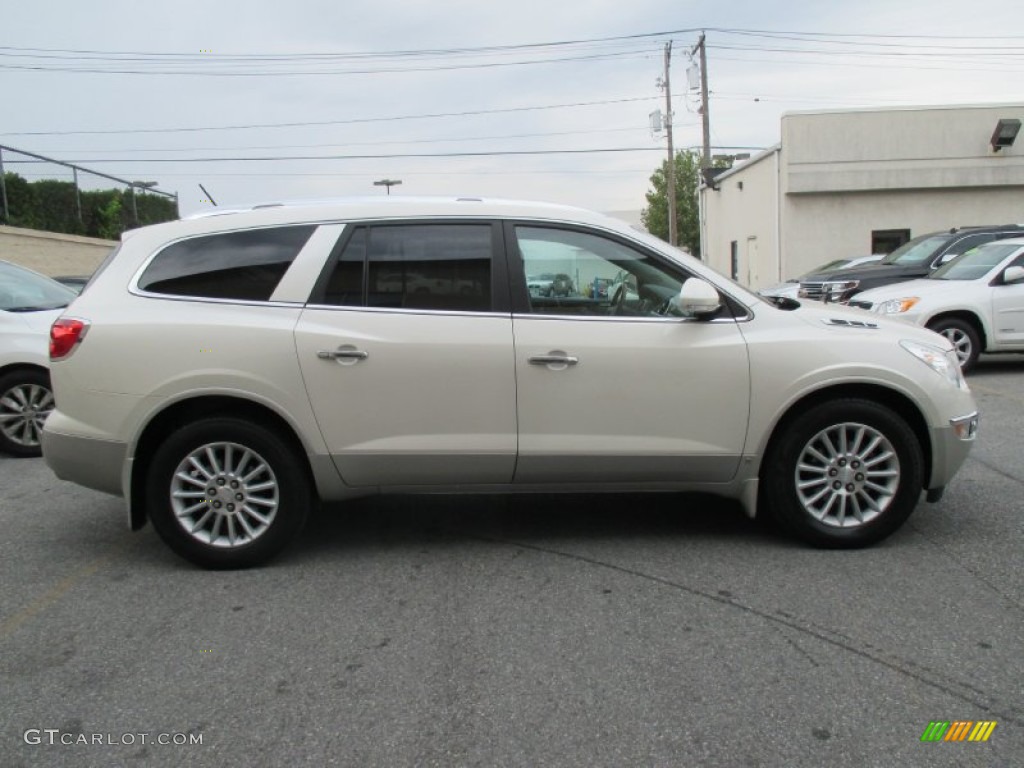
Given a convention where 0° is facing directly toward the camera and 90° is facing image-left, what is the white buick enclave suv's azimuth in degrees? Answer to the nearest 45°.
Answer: approximately 270°

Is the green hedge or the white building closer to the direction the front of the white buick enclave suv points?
the white building

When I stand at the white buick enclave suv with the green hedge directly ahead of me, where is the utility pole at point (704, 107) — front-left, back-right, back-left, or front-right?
front-right

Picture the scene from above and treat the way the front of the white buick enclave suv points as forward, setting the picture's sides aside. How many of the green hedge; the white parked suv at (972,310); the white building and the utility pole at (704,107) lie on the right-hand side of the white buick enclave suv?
0

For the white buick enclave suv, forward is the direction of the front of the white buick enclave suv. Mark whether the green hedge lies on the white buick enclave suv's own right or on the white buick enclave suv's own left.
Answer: on the white buick enclave suv's own left

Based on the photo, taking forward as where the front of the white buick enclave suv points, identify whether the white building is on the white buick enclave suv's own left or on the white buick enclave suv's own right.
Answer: on the white buick enclave suv's own left

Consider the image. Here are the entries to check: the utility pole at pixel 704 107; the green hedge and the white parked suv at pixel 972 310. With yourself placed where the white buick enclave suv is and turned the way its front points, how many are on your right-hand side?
0

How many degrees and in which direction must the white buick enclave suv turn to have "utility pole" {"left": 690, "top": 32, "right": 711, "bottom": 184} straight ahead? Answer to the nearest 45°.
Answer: approximately 90° to its left

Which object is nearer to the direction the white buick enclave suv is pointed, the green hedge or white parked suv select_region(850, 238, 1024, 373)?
the white parked suv

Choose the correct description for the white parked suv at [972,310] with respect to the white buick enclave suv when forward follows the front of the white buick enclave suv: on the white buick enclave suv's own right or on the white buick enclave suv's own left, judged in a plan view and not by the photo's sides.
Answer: on the white buick enclave suv's own left

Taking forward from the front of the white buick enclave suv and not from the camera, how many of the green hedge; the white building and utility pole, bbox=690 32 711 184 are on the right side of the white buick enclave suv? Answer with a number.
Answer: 0

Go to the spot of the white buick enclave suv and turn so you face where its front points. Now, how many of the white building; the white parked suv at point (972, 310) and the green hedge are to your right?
0
